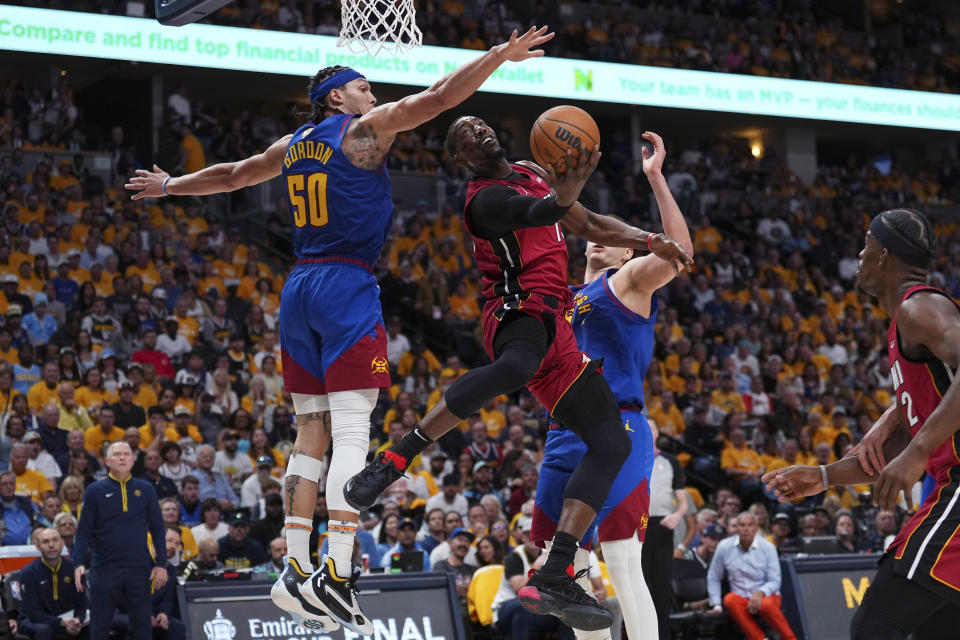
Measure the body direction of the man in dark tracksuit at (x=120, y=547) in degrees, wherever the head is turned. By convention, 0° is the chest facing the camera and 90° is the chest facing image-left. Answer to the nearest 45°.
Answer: approximately 0°

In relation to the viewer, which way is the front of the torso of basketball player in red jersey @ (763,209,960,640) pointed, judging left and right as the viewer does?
facing to the left of the viewer

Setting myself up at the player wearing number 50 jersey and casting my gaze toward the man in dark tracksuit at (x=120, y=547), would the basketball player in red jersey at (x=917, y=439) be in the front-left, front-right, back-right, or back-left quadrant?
back-right

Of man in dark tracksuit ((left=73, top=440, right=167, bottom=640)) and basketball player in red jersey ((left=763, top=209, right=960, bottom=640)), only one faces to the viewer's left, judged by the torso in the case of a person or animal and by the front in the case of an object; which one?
the basketball player in red jersey

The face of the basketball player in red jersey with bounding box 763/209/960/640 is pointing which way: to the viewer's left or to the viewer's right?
to the viewer's left

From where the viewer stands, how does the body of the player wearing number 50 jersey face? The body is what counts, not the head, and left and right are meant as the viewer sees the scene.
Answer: facing away from the viewer and to the right of the viewer
